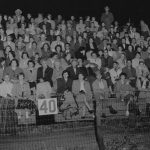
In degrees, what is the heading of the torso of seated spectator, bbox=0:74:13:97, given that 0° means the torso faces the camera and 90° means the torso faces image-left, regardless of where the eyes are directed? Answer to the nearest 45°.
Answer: approximately 0°

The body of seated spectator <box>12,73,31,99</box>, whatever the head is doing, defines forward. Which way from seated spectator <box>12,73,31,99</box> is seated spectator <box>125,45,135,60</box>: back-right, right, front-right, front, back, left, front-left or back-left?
back-left

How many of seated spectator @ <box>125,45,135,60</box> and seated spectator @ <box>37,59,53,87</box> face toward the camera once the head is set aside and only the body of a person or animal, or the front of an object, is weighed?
2

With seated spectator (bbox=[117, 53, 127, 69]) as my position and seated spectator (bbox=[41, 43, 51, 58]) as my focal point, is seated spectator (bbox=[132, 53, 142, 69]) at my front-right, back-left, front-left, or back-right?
back-right

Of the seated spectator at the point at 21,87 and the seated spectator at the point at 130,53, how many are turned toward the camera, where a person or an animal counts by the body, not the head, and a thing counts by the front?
2

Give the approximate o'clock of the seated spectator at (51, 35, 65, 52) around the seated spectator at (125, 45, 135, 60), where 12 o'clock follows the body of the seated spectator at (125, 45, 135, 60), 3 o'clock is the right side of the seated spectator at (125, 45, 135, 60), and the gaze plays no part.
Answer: the seated spectator at (51, 35, 65, 52) is roughly at 2 o'clock from the seated spectator at (125, 45, 135, 60).

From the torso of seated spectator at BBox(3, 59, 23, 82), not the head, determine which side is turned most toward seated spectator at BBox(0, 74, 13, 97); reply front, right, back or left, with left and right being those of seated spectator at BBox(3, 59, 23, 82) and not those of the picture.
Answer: front

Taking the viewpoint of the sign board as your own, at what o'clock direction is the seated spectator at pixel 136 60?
The seated spectator is roughly at 7 o'clock from the sign board.

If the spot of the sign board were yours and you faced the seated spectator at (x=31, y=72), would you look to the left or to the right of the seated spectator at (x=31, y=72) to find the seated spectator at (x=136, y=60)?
right

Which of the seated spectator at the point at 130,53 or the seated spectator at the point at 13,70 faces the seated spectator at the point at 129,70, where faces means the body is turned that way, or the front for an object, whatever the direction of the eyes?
the seated spectator at the point at 130,53
